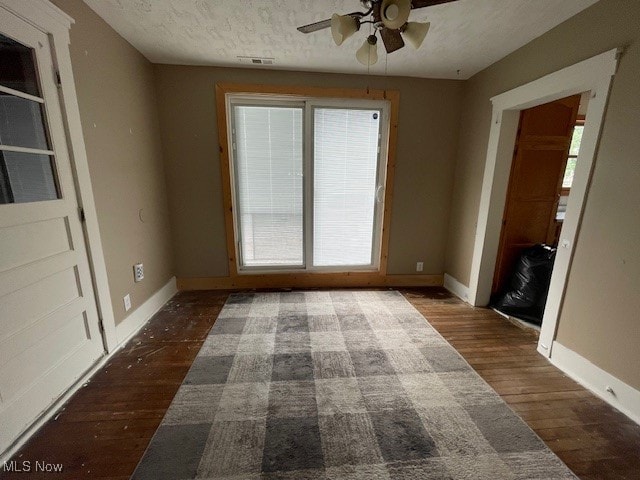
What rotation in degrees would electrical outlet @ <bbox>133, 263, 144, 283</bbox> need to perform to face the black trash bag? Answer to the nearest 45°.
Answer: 0° — it already faces it

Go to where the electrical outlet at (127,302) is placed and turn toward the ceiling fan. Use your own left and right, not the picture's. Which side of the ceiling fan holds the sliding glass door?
left

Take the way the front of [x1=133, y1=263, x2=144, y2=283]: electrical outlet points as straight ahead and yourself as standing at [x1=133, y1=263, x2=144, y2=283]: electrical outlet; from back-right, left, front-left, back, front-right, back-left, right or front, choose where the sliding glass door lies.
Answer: front-left

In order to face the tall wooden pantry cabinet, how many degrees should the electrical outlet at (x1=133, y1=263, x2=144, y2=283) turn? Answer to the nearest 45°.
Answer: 0° — it already faces it
